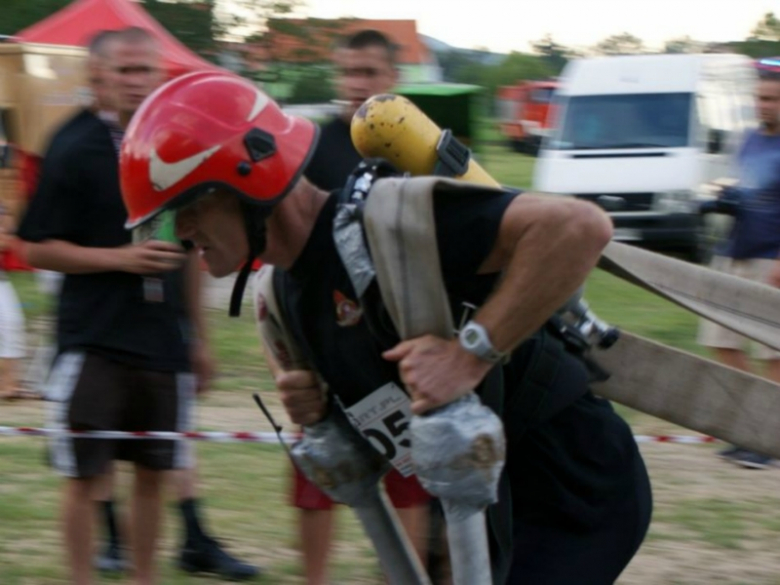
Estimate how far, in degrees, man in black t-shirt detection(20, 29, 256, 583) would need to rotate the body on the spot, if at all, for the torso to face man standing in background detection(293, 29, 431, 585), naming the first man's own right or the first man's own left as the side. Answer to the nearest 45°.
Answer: approximately 45° to the first man's own left

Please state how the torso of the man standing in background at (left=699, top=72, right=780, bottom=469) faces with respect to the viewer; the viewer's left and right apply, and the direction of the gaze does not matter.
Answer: facing the viewer and to the left of the viewer

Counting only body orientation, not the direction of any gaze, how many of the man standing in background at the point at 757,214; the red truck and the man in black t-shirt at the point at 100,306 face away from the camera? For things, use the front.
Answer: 0

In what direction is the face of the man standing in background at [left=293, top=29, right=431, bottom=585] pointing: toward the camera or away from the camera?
toward the camera

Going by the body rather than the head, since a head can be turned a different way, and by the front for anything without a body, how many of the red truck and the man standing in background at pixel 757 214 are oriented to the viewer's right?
0

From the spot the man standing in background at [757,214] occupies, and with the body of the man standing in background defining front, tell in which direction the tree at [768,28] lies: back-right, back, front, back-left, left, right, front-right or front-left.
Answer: back-right

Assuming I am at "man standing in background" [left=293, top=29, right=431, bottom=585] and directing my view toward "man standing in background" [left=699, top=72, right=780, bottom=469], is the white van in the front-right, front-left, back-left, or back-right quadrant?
front-left

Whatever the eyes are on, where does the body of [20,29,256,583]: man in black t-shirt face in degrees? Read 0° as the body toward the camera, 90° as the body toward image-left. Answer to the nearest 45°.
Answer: approximately 315°

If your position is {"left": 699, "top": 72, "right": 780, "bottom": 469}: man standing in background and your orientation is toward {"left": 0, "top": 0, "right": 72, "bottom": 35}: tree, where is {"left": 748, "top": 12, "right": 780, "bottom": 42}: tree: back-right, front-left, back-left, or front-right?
front-right
